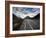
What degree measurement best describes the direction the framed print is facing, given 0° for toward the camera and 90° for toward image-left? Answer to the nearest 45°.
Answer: approximately 315°
